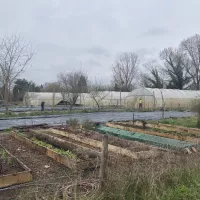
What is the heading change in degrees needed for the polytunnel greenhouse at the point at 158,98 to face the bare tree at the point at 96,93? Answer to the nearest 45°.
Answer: approximately 45° to its right

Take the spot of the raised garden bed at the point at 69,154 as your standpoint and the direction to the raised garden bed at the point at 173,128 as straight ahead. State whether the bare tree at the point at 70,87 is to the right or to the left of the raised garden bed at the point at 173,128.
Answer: left

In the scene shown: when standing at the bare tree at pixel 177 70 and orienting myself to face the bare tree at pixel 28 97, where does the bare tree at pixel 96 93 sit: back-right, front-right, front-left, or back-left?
front-left

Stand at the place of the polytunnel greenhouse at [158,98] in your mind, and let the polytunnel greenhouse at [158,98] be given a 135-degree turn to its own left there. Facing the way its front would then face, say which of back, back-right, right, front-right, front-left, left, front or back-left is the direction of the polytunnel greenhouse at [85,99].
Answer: back

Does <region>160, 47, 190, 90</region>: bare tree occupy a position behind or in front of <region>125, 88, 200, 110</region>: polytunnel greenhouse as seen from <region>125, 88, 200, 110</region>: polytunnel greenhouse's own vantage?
behind

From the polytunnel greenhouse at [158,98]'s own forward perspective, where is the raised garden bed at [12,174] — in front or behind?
in front

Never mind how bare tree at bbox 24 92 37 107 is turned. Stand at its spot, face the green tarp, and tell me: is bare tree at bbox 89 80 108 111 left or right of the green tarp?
left

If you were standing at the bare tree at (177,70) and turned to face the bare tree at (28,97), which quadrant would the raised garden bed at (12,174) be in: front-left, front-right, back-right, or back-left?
front-left
